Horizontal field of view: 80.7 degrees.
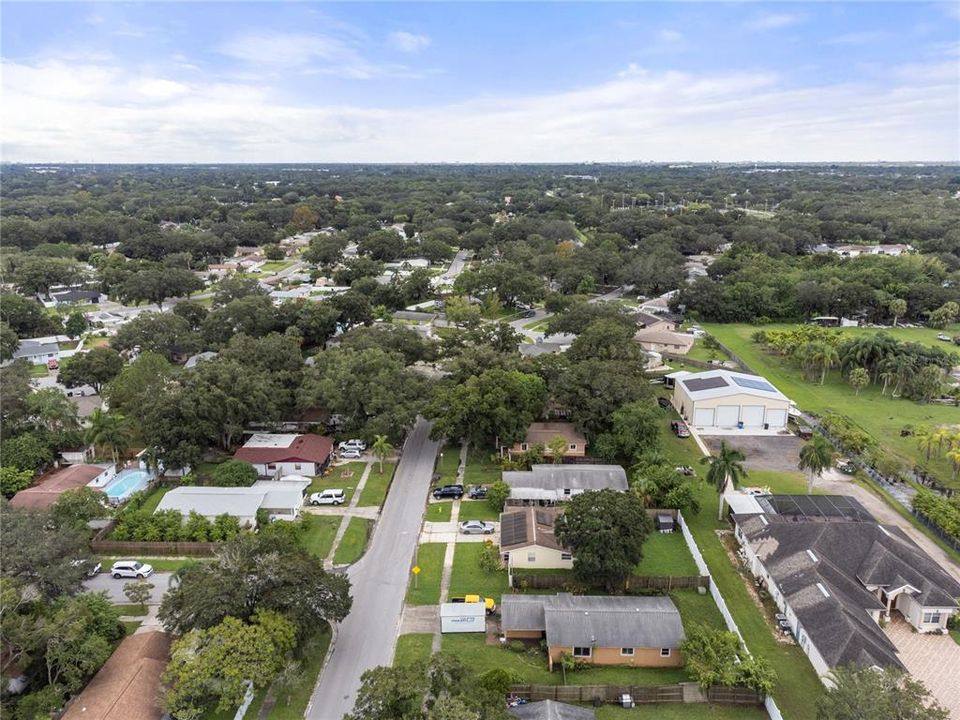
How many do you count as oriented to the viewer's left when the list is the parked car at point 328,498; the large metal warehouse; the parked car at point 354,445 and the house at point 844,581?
2

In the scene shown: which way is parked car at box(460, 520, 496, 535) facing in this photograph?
to the viewer's right

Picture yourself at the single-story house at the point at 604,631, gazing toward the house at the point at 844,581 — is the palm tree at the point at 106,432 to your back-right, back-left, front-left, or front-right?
back-left

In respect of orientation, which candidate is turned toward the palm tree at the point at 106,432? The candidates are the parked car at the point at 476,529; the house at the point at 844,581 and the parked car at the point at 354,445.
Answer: the parked car at the point at 354,445

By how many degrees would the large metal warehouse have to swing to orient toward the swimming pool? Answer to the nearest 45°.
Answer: approximately 45° to its right

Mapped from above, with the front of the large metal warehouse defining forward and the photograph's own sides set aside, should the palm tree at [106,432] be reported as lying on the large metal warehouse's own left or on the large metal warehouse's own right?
on the large metal warehouse's own right

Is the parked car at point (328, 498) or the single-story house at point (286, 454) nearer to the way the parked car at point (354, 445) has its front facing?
the single-story house

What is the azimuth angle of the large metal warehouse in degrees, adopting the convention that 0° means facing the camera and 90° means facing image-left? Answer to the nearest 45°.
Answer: approximately 0°

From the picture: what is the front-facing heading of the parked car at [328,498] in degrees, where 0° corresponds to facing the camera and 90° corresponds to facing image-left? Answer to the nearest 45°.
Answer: approximately 90°

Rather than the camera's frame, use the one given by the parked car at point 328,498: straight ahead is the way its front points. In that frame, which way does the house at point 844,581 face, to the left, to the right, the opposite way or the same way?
to the left
